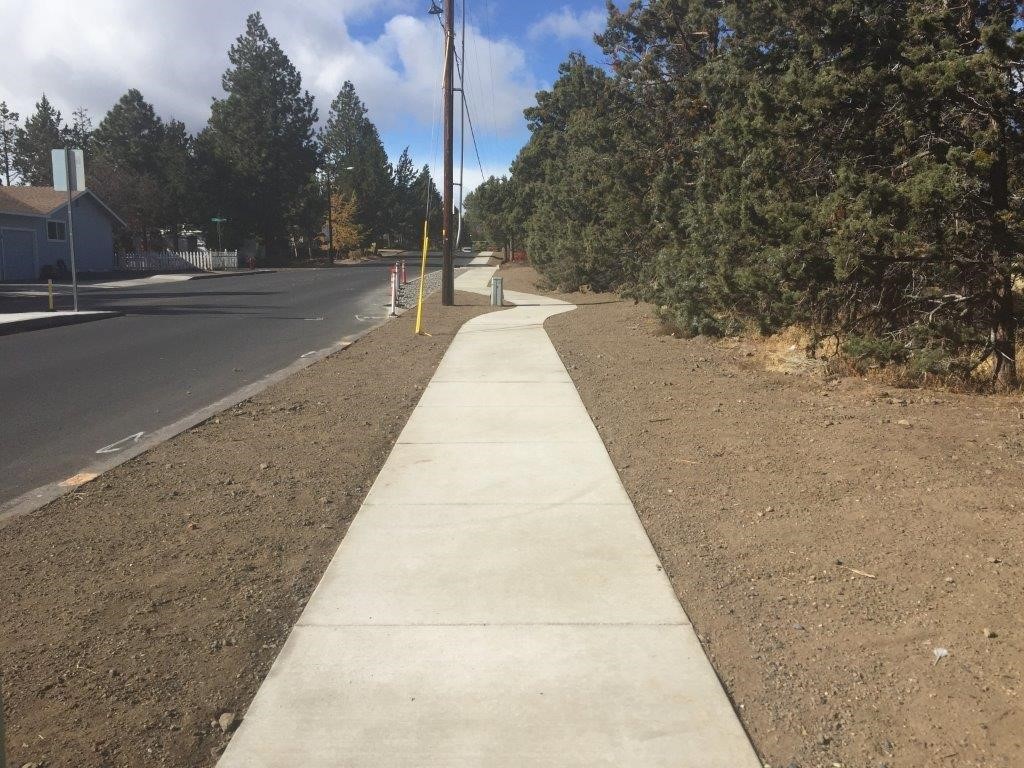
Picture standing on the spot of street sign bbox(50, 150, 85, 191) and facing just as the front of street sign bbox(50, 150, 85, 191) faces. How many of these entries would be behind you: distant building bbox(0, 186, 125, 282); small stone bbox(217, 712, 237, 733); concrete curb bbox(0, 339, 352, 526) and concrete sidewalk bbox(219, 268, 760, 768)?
3

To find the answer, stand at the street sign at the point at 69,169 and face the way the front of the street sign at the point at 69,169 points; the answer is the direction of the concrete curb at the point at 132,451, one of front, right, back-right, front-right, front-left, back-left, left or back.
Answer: back

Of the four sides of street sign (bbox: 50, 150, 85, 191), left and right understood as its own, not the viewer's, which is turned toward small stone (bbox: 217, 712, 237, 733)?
back

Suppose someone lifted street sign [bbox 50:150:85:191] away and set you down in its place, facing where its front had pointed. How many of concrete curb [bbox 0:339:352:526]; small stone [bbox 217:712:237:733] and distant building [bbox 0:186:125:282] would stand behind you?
2

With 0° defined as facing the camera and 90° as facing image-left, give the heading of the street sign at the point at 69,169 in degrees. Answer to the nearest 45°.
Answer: approximately 180°

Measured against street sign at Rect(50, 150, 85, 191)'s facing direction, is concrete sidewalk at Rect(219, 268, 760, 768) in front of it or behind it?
behind

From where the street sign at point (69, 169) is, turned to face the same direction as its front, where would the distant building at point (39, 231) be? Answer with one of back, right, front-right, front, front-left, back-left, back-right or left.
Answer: front
